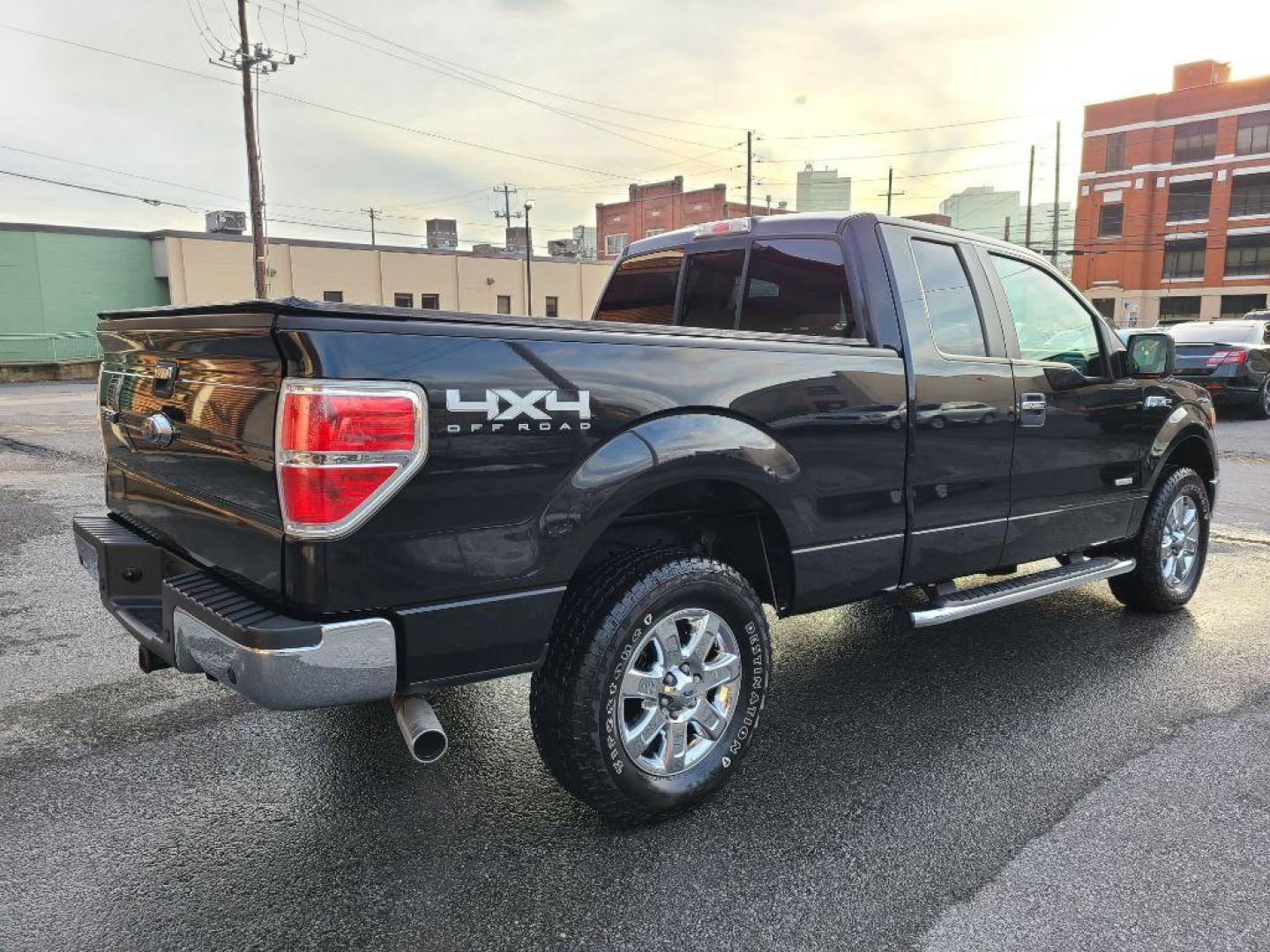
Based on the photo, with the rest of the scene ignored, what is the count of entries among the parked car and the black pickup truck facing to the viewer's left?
0

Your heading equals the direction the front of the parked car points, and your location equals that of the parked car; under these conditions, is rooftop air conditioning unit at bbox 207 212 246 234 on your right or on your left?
on your left

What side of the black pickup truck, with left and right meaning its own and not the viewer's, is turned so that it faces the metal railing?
left

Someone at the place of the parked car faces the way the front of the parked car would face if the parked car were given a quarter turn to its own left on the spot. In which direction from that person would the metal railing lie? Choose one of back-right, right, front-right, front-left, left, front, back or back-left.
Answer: front-left

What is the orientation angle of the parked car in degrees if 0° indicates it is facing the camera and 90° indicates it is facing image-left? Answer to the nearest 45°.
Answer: approximately 225°

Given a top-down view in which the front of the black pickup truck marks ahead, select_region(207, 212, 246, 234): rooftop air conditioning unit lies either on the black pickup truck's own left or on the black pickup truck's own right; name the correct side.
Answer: on the black pickup truck's own left

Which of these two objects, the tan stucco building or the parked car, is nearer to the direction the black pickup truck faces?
the parked car

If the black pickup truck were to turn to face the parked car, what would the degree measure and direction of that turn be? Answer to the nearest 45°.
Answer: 0° — it already faces it

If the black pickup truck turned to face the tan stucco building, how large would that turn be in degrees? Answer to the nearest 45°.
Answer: approximately 45° to its left

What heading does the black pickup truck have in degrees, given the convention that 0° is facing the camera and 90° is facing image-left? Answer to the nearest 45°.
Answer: approximately 225°

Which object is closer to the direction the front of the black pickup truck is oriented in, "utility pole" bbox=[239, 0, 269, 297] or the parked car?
the parked car

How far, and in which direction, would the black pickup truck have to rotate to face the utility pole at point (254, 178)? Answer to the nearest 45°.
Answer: approximately 90° to its left
